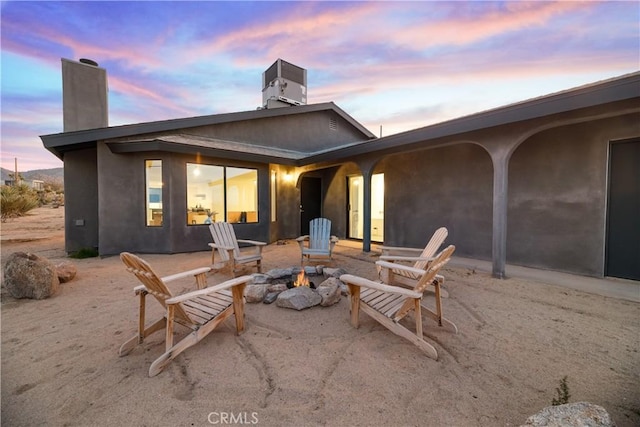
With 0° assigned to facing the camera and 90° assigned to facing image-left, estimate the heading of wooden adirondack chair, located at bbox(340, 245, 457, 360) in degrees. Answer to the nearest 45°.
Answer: approximately 135°

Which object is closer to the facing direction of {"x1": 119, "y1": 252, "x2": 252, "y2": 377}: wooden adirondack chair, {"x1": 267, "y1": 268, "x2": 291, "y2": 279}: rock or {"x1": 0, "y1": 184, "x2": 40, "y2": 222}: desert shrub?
the rock

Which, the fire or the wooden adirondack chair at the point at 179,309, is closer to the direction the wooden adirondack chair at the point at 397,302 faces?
the fire

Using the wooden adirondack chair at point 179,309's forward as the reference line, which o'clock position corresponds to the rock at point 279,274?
The rock is roughly at 12 o'clock from the wooden adirondack chair.

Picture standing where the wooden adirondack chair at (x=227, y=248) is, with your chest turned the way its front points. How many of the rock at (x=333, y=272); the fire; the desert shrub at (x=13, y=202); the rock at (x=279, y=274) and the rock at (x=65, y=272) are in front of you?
3

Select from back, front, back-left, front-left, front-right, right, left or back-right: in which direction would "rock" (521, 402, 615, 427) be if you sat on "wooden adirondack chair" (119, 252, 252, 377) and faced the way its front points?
right

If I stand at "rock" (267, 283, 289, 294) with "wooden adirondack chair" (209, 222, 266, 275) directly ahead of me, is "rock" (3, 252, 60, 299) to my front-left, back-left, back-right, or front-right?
front-left

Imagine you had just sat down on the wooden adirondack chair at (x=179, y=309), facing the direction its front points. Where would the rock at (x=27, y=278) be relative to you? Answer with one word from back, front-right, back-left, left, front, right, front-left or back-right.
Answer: left

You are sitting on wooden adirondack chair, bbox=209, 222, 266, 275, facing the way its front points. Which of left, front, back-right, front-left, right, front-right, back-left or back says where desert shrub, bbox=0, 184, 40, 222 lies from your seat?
back

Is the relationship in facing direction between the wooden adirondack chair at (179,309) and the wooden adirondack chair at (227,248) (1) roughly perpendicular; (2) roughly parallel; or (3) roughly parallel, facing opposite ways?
roughly perpendicular

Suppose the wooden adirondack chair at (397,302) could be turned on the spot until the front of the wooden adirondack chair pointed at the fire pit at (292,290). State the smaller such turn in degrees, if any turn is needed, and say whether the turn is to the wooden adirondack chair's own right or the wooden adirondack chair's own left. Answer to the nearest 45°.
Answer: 0° — it already faces it

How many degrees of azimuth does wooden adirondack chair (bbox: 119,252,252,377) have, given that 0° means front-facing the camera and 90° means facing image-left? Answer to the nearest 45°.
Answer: approximately 225°

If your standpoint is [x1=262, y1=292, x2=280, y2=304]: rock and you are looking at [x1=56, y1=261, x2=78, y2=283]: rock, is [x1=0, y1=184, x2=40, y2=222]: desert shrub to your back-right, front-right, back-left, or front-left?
front-right

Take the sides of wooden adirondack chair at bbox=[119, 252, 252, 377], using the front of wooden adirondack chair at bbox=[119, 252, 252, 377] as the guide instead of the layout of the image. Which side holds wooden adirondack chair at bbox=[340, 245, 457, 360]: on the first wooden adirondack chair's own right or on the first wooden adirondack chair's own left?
on the first wooden adirondack chair's own right

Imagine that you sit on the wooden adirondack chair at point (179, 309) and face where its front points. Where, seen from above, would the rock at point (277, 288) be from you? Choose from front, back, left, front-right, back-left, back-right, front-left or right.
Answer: front

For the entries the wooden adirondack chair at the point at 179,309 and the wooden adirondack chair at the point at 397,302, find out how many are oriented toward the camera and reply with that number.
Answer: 0

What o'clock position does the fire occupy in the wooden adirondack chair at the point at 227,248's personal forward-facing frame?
The fire is roughly at 12 o'clock from the wooden adirondack chair.

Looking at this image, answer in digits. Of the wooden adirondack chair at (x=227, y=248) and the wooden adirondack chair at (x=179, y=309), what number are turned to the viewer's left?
0

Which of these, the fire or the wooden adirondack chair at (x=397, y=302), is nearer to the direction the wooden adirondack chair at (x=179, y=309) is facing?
the fire

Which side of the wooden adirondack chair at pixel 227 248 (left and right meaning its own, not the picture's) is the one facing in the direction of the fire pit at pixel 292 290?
front

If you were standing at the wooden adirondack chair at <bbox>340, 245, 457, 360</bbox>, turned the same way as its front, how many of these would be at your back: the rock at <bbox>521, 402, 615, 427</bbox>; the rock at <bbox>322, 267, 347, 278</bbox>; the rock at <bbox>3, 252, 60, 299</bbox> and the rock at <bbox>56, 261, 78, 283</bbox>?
1

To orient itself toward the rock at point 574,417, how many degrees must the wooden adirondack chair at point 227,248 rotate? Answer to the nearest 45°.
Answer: approximately 45° to its right

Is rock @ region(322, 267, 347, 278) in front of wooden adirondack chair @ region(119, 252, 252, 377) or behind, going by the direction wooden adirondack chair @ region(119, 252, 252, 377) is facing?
in front
